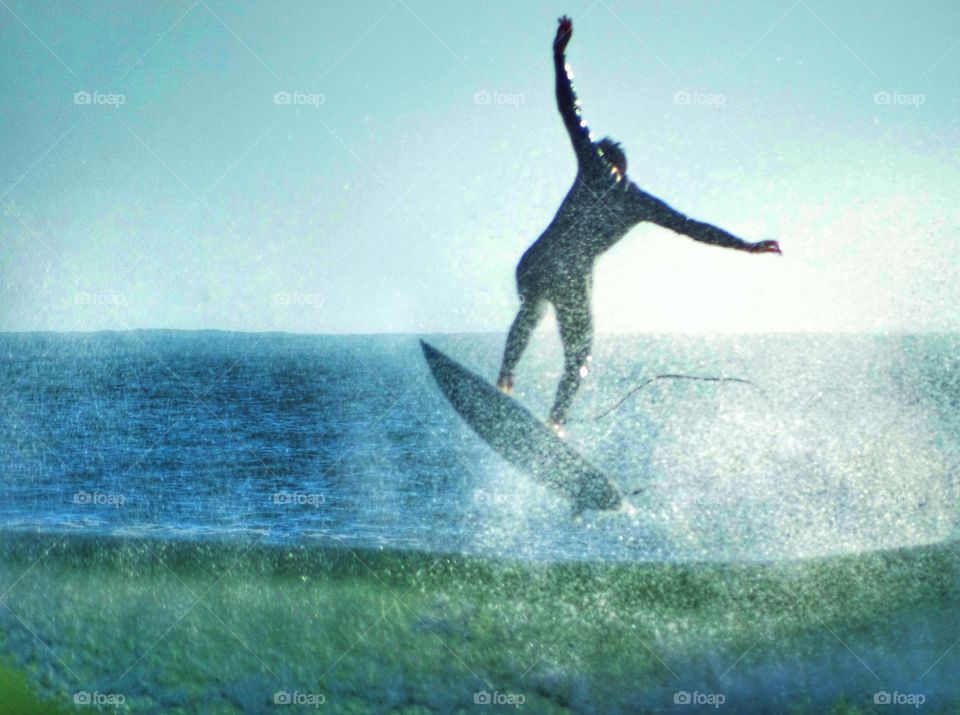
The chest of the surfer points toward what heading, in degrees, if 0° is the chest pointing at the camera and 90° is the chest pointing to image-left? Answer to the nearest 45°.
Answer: approximately 225°
